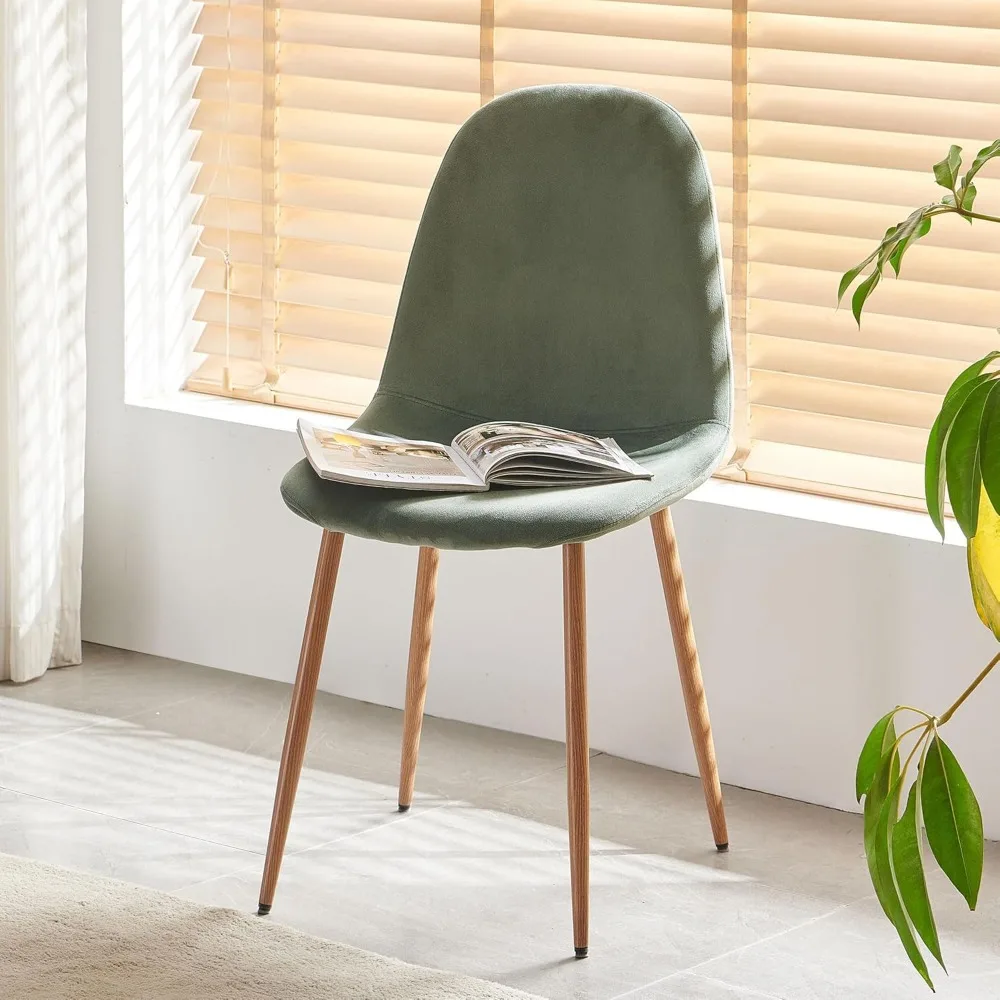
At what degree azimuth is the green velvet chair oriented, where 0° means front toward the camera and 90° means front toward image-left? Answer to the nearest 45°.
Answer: approximately 45°

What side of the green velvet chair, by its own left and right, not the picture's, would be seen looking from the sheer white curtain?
right

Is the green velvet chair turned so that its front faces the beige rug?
yes

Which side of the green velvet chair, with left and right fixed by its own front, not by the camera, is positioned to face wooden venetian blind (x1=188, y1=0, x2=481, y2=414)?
right
